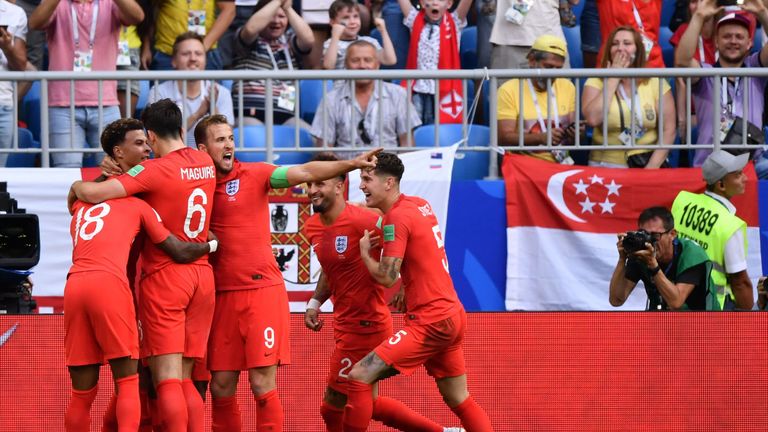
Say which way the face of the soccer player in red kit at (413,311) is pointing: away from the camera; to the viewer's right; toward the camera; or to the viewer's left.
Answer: to the viewer's left

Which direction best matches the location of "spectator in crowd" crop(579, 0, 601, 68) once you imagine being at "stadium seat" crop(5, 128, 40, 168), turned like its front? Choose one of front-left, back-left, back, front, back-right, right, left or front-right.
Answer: left

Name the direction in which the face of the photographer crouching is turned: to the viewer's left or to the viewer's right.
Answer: to the viewer's left

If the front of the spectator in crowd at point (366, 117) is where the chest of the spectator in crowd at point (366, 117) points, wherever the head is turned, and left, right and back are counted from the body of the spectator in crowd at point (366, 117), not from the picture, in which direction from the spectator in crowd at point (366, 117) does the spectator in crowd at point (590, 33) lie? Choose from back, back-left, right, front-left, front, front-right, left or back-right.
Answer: back-left

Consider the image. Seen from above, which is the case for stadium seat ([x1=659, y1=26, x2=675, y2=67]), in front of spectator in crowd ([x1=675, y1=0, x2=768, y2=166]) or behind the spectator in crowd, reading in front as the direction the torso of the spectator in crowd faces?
behind

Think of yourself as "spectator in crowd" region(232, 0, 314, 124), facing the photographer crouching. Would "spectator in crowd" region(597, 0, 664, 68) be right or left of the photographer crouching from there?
left

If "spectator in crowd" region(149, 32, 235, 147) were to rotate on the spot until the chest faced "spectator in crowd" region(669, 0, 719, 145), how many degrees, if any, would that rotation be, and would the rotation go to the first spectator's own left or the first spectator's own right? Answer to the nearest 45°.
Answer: approximately 90° to the first spectator's own left

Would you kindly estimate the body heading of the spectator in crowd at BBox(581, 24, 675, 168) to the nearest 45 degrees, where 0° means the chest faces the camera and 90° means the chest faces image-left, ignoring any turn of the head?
approximately 0°

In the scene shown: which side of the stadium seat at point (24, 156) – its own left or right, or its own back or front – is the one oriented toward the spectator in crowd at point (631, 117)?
left

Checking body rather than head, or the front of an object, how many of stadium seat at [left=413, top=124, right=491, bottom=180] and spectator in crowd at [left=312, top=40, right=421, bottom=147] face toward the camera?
2

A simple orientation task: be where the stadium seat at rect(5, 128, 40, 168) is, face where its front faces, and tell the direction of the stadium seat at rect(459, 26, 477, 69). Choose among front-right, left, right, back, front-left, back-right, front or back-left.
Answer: left

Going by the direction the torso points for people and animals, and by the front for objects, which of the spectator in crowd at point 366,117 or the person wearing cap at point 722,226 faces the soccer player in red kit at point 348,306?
the spectator in crowd
